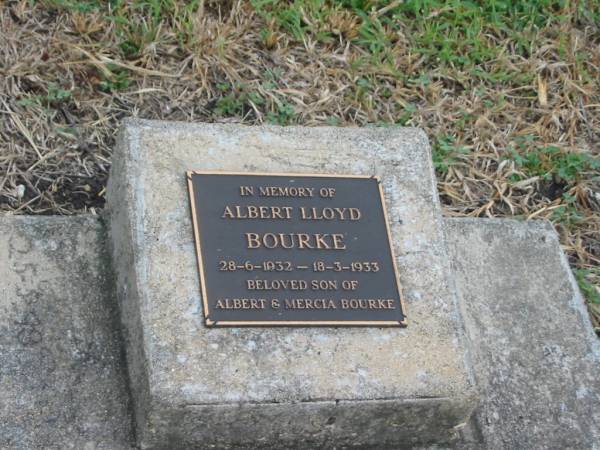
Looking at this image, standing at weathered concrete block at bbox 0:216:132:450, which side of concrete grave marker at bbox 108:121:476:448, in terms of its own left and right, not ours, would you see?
right

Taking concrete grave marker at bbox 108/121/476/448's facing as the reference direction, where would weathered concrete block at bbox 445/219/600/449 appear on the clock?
The weathered concrete block is roughly at 8 o'clock from the concrete grave marker.

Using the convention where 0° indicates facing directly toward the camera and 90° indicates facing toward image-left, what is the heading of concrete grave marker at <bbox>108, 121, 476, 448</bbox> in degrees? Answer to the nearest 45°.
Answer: approximately 0°
